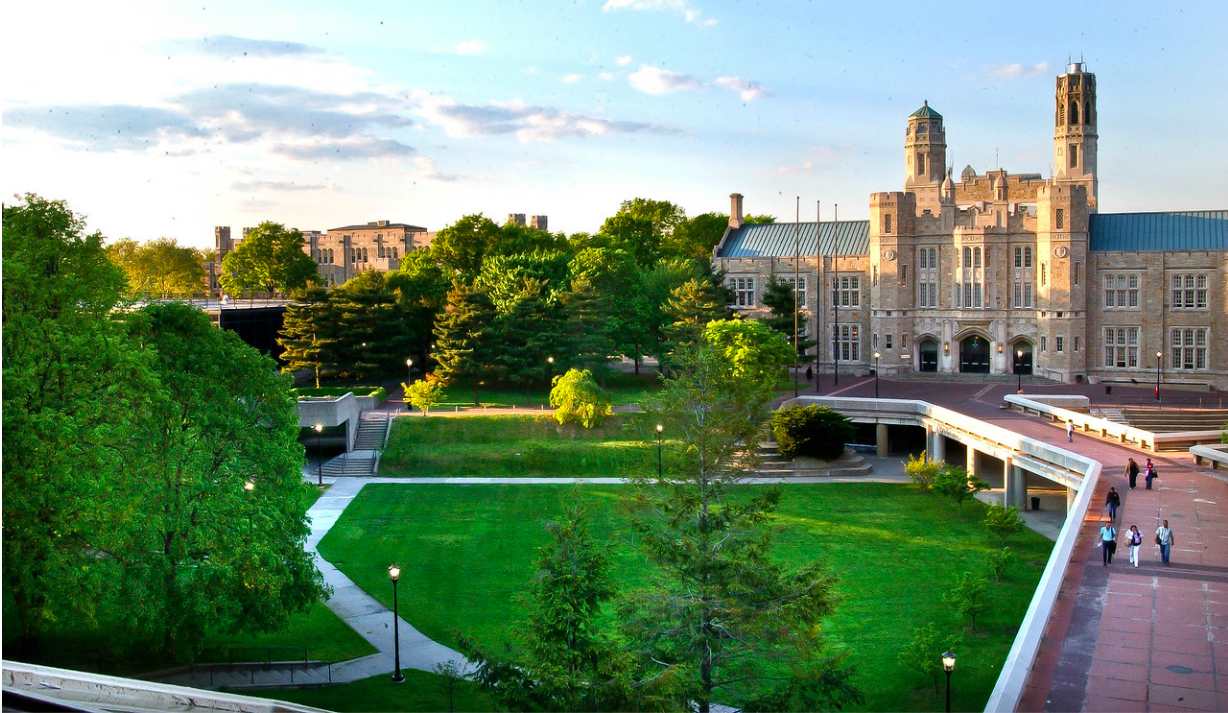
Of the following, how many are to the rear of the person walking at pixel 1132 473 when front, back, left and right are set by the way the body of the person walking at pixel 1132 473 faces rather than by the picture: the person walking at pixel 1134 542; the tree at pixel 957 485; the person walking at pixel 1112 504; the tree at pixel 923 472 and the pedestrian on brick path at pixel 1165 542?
3

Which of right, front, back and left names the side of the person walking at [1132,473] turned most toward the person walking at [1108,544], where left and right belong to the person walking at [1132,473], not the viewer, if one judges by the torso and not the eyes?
front

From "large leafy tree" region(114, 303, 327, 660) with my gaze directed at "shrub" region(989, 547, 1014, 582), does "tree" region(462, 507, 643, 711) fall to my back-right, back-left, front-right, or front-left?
front-right

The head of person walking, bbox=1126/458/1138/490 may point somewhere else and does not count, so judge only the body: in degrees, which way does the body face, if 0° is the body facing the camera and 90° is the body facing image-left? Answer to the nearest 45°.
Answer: approximately 0°

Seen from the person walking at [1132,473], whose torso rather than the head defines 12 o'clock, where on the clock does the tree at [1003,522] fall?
The tree is roughly at 2 o'clock from the person walking.

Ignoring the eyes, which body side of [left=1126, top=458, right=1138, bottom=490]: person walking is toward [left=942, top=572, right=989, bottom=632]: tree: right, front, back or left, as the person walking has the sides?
front

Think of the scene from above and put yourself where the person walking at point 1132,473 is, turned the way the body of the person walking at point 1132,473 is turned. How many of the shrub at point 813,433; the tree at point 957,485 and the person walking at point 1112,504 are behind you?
1

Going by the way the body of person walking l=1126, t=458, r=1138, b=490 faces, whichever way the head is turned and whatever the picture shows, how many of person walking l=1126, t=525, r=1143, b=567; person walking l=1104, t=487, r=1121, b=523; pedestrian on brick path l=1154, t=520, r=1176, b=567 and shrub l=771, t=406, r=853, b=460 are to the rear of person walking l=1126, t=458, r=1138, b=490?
3

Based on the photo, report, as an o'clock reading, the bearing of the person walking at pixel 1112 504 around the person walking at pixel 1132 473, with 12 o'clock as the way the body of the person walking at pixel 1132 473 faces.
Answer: the person walking at pixel 1112 504 is roughly at 12 o'clock from the person walking at pixel 1132 473.

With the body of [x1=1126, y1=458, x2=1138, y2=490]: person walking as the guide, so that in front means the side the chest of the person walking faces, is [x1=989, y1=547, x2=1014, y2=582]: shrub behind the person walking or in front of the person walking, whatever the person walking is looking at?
in front

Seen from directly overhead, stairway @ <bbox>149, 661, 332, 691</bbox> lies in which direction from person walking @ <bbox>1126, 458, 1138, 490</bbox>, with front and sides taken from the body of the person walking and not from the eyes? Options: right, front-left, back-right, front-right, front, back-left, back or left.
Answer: front-right

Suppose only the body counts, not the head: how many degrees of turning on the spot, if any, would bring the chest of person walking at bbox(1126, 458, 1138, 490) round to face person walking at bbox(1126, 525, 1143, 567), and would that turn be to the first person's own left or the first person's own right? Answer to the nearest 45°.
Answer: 0° — they already face them
